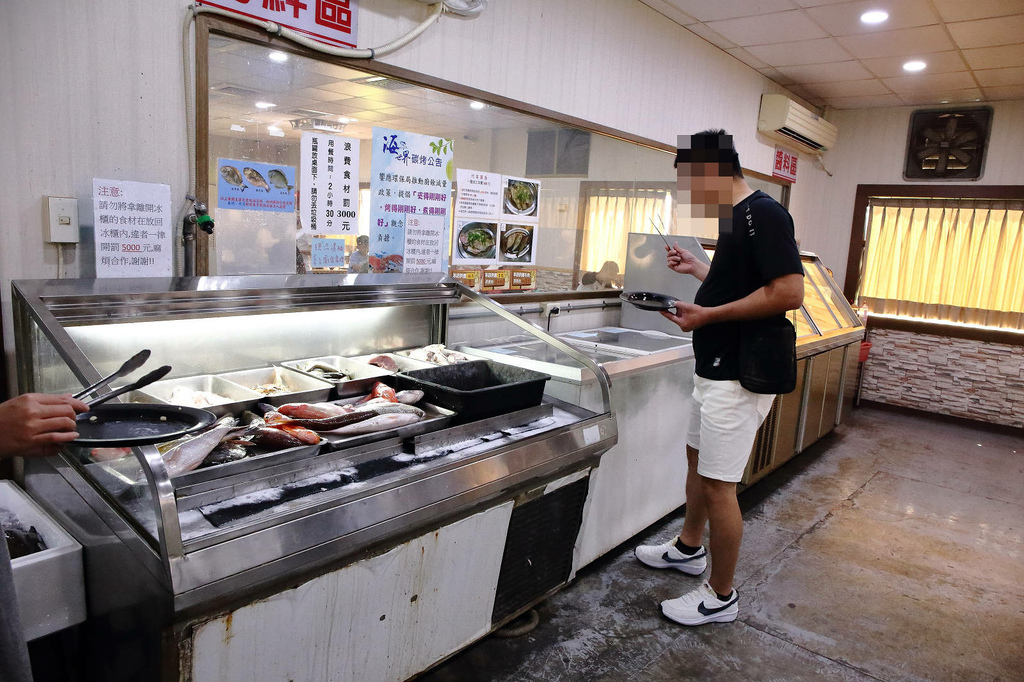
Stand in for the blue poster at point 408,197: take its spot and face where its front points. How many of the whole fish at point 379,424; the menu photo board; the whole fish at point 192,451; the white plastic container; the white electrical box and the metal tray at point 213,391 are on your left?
1

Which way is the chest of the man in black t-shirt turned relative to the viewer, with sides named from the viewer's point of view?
facing to the left of the viewer

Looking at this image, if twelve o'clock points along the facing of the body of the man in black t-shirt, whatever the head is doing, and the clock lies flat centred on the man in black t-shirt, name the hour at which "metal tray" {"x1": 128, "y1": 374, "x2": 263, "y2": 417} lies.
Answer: The metal tray is roughly at 11 o'clock from the man in black t-shirt.

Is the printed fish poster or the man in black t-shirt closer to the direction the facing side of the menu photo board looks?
the man in black t-shirt

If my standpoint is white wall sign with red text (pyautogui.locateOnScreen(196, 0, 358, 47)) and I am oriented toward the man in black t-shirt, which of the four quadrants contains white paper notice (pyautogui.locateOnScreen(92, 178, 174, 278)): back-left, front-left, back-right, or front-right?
back-right

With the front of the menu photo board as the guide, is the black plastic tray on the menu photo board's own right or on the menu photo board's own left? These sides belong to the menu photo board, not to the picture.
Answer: on the menu photo board's own right

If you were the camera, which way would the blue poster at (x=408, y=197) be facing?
facing the viewer and to the right of the viewer

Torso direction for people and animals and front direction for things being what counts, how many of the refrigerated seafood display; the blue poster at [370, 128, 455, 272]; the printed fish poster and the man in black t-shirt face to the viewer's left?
1

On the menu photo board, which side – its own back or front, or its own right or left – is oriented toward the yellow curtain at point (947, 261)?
left

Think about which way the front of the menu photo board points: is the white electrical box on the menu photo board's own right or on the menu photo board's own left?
on the menu photo board's own right

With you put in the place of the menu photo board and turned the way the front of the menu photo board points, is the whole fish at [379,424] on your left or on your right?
on your right

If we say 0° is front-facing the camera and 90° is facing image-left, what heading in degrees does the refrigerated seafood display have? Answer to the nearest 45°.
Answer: approximately 315°

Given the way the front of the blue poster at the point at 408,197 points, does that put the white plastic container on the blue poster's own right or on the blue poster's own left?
on the blue poster's own right

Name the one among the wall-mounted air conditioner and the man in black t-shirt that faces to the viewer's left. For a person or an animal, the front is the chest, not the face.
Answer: the man in black t-shirt

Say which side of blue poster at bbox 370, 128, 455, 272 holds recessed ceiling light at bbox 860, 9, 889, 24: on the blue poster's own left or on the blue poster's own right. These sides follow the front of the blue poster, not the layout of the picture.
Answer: on the blue poster's own left
